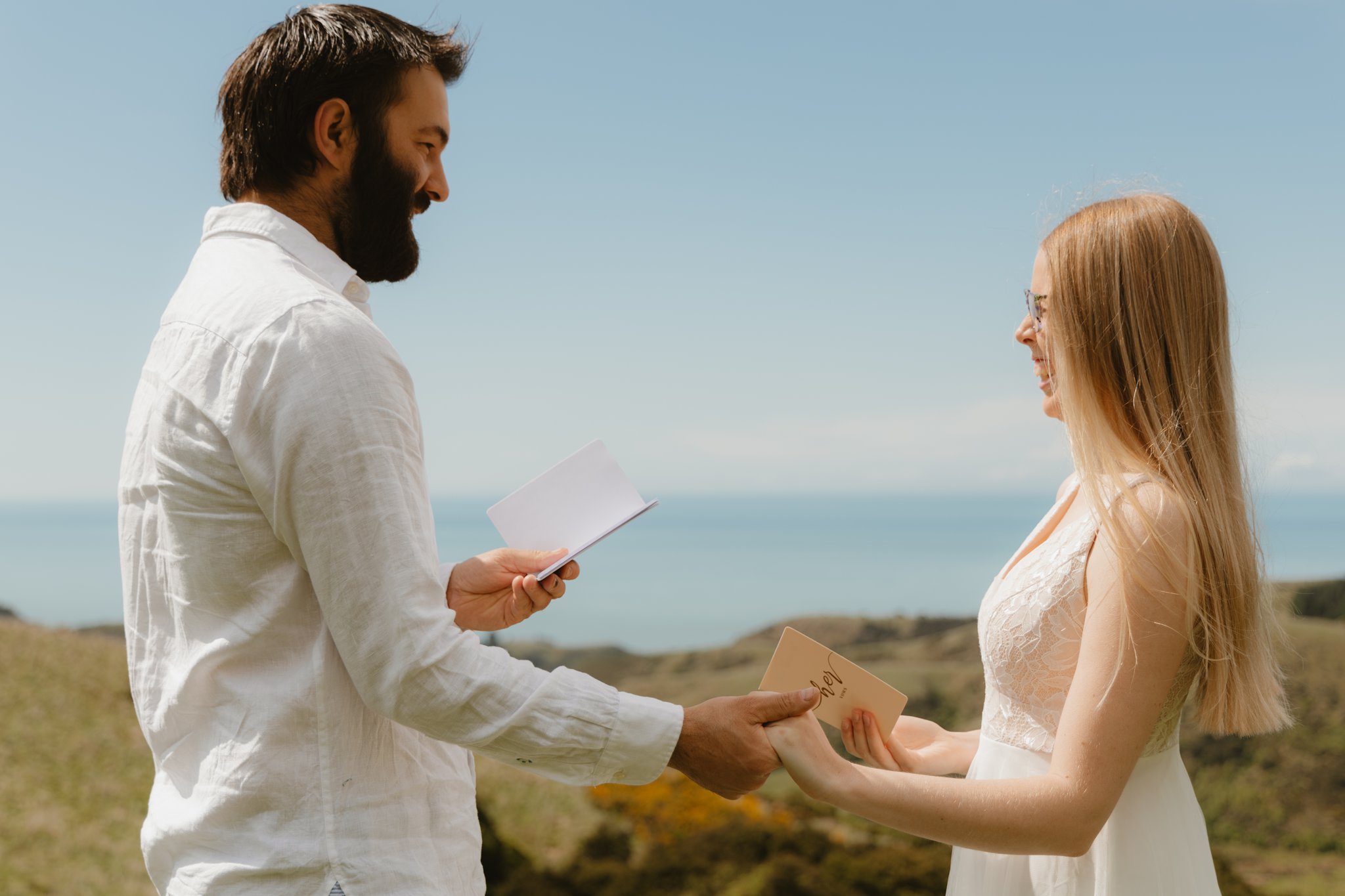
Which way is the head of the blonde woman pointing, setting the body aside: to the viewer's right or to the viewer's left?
to the viewer's left

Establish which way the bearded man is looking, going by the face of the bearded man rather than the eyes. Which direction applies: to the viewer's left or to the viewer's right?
to the viewer's right

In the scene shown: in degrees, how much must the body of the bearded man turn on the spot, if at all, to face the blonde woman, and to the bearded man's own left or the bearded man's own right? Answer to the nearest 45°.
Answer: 0° — they already face them

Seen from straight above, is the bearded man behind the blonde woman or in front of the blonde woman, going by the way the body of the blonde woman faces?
in front

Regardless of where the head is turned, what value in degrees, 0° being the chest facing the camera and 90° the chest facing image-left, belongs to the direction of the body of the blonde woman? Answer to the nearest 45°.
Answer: approximately 90°

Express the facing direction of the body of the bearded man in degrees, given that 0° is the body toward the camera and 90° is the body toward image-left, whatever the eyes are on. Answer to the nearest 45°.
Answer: approximately 270°

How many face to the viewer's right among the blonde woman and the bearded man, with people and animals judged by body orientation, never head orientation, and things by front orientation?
1
